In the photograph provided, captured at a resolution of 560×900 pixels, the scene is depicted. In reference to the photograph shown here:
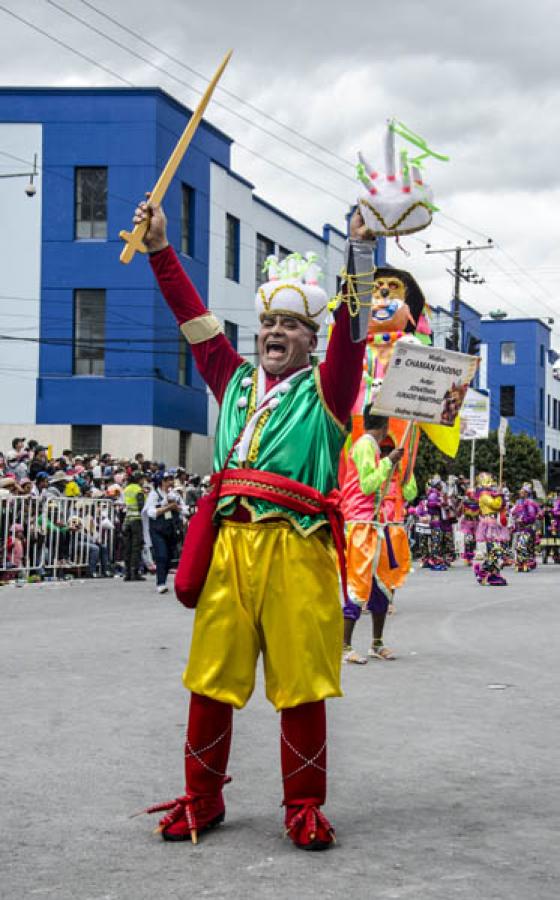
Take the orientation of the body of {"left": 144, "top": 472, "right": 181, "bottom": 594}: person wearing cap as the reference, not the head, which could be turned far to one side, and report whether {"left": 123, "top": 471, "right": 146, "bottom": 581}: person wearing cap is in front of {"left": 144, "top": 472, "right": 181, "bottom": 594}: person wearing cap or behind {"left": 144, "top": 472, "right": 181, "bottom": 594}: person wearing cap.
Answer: behind

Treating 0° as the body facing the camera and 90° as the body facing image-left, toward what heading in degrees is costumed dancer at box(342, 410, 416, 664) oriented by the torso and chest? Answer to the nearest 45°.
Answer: approximately 315°

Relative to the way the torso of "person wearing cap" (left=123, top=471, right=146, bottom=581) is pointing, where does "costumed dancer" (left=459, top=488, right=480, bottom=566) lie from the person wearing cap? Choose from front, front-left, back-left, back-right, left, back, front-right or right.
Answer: front-left

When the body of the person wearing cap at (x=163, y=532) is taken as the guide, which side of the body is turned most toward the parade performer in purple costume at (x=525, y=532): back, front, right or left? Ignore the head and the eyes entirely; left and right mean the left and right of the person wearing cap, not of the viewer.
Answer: left

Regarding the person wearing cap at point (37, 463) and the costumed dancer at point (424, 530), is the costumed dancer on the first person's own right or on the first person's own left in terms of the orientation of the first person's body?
on the first person's own left

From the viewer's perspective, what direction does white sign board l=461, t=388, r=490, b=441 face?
toward the camera

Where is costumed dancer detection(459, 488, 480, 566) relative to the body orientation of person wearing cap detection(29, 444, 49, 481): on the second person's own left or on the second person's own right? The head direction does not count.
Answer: on the second person's own left

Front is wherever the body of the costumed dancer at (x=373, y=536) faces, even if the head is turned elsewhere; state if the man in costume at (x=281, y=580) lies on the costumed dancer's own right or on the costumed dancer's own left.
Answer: on the costumed dancer's own right

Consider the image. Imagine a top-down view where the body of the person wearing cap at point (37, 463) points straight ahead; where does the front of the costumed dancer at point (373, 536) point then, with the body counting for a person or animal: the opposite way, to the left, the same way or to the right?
the same way

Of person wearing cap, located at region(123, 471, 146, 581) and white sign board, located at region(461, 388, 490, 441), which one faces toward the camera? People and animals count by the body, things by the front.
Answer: the white sign board

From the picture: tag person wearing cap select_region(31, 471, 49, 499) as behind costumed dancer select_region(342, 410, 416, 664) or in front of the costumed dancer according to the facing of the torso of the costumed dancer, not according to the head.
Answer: behind

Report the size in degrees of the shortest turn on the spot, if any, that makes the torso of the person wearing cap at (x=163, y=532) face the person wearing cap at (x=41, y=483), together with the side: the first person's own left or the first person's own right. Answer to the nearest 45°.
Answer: approximately 180°

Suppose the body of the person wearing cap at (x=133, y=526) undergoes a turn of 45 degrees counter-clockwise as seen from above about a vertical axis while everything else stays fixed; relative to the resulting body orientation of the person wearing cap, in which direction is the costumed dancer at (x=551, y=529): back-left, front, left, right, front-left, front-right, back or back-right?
front

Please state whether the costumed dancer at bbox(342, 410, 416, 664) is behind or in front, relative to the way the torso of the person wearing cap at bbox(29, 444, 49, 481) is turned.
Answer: in front
